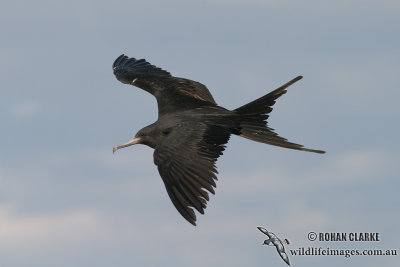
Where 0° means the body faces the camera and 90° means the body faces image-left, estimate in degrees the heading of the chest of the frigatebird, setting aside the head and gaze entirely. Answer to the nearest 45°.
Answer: approximately 90°
